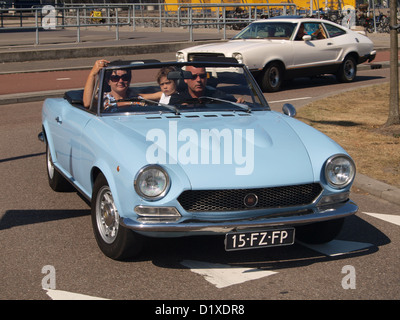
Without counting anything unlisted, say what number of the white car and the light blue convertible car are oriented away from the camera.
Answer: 0

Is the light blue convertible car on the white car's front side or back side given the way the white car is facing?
on the front side

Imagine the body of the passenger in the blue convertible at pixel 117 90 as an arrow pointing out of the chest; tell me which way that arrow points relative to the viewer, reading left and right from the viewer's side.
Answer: facing the viewer and to the right of the viewer

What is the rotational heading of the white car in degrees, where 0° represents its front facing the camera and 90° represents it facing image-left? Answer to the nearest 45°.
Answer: approximately 45°

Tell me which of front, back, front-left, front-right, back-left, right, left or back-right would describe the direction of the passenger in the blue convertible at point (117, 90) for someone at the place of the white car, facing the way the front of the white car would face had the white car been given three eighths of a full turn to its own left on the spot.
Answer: right

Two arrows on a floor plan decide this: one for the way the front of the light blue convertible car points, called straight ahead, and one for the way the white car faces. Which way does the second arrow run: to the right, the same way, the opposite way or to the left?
to the right
